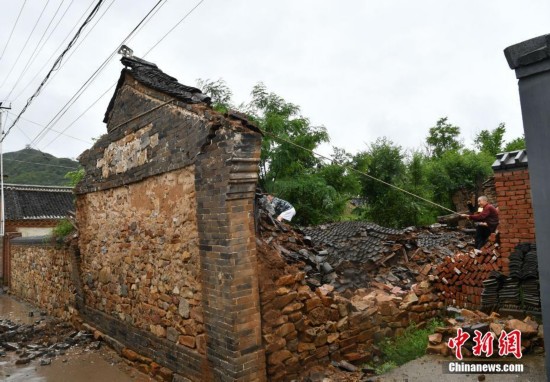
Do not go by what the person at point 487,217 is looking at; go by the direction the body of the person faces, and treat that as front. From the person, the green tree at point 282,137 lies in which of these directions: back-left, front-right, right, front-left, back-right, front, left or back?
front-right

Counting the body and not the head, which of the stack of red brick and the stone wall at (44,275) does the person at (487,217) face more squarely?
the stone wall

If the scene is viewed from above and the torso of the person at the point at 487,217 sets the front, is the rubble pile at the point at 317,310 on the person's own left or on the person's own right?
on the person's own left

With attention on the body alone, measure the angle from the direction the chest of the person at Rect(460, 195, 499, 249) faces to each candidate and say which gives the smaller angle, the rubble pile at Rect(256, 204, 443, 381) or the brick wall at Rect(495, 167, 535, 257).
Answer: the rubble pile

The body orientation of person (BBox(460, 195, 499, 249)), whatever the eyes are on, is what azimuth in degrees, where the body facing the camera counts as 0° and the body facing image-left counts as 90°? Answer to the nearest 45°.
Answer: approximately 90°

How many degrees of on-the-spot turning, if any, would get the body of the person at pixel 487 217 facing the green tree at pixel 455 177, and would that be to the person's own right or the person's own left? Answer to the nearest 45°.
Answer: approximately 90° to the person's own right

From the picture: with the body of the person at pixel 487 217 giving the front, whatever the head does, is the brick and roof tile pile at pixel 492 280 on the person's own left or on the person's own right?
on the person's own left

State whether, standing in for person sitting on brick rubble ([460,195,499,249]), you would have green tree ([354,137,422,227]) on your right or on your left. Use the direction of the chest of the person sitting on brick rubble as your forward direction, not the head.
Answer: on your right

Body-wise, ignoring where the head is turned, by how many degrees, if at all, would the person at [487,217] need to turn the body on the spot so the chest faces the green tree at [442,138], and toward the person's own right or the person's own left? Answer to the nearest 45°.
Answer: approximately 90° to the person's own right
